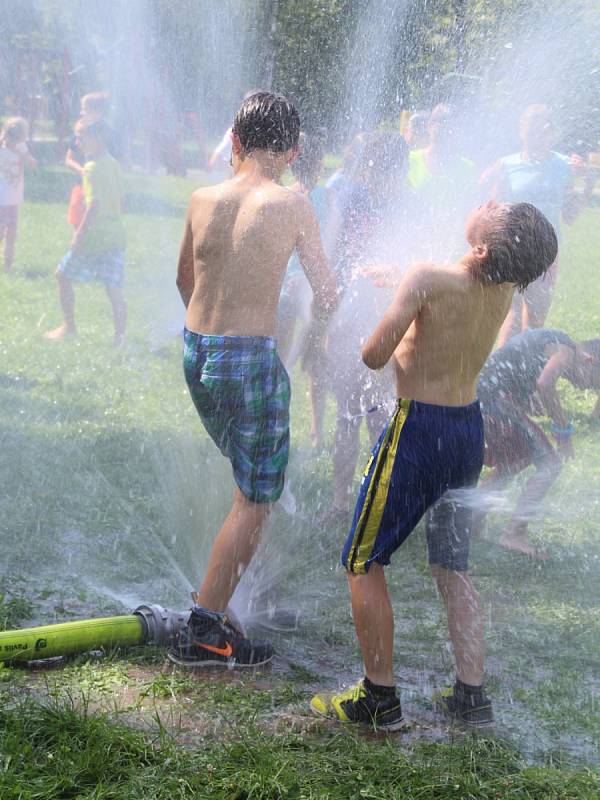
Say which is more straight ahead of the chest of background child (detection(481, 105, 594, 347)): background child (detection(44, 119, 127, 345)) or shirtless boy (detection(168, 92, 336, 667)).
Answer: the shirtless boy

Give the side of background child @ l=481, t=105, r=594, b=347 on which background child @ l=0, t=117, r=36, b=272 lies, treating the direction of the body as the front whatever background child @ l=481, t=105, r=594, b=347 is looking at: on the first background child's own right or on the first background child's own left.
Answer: on the first background child's own right

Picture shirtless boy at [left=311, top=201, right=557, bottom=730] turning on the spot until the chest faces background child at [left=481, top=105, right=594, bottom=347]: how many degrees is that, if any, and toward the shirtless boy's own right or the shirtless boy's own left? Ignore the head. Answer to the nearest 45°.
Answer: approximately 45° to the shirtless boy's own right

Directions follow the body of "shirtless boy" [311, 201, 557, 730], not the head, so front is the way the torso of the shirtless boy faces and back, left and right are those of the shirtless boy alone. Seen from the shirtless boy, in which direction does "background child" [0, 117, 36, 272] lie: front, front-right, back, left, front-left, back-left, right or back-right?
front

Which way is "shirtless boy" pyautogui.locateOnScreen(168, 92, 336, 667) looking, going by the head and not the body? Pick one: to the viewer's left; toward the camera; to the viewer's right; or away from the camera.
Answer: away from the camera

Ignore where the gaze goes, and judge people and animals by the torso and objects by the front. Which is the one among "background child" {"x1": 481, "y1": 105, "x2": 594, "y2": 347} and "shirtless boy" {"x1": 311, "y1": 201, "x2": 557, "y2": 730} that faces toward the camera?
the background child

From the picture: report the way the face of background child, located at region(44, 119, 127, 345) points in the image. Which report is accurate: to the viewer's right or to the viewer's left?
to the viewer's left

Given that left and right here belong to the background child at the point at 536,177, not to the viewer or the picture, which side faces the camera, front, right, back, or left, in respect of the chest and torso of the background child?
front

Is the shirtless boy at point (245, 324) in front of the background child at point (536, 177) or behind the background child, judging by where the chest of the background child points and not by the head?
in front

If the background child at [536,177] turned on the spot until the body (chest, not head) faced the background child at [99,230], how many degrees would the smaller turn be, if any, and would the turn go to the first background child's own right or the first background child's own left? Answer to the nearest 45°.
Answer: approximately 90° to the first background child's own right

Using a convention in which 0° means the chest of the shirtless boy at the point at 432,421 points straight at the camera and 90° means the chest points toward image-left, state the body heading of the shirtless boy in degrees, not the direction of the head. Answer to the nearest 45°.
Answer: approximately 135°

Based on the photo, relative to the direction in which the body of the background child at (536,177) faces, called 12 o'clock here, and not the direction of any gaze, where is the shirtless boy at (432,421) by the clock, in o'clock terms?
The shirtless boy is roughly at 12 o'clock from the background child.

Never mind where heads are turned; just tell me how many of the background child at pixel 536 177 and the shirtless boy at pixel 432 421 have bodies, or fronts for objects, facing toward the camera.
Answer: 1
